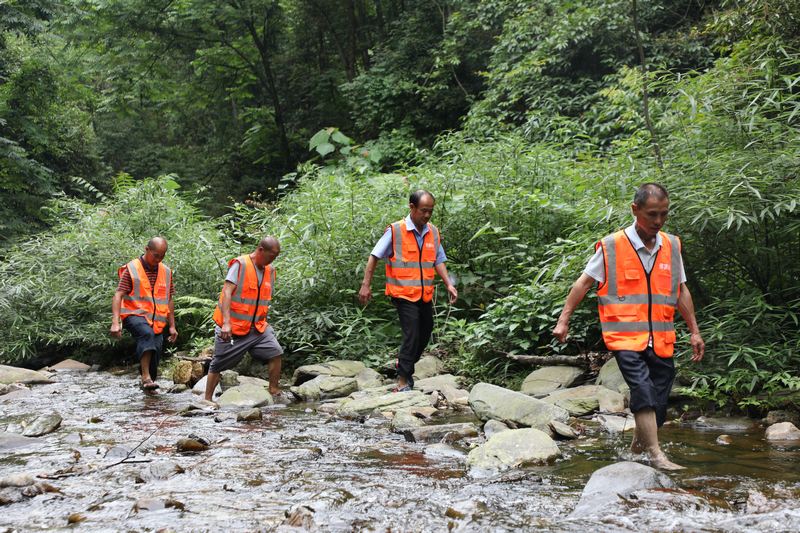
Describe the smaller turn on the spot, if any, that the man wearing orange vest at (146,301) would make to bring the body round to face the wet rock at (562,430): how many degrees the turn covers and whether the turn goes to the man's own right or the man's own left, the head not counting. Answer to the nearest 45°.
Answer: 0° — they already face it

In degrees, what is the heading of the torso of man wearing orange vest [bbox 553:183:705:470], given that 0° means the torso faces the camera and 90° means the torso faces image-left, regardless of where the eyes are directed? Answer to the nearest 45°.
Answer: approximately 315°

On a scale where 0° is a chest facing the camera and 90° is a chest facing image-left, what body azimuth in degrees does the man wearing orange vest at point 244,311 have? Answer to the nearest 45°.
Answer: approximately 315°

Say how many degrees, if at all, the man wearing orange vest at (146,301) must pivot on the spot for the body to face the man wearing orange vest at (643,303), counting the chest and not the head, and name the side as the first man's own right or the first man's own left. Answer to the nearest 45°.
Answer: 0° — they already face them

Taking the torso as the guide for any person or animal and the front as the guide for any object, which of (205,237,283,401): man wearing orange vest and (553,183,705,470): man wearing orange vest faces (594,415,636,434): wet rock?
(205,237,283,401): man wearing orange vest

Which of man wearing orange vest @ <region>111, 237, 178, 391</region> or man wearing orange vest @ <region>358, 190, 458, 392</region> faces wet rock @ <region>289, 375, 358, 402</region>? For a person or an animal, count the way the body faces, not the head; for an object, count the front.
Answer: man wearing orange vest @ <region>111, 237, 178, 391</region>
